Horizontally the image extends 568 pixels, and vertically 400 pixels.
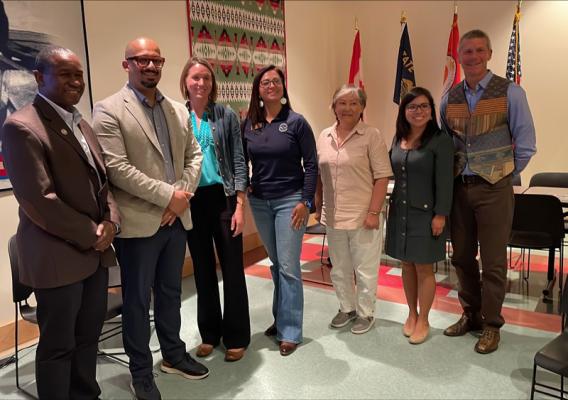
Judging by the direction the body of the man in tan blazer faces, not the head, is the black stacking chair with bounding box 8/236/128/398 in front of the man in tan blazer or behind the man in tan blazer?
behind

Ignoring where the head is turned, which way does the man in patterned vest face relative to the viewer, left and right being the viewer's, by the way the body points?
facing the viewer and to the left of the viewer

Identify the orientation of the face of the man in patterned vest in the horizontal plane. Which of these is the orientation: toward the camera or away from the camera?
toward the camera

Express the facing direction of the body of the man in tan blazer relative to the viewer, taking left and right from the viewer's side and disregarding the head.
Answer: facing the viewer and to the right of the viewer

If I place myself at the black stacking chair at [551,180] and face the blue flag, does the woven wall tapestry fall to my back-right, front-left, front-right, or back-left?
front-left

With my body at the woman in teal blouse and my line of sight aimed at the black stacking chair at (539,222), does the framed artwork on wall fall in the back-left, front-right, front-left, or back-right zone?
back-left

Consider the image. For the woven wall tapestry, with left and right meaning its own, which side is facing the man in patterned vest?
front

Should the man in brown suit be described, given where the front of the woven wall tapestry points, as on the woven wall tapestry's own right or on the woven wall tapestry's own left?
on the woven wall tapestry's own right

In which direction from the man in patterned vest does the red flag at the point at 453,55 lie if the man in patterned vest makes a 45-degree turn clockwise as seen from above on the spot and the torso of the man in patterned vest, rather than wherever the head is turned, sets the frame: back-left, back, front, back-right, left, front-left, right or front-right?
right

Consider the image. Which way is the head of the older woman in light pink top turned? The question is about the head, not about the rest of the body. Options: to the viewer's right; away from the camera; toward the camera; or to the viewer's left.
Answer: toward the camera

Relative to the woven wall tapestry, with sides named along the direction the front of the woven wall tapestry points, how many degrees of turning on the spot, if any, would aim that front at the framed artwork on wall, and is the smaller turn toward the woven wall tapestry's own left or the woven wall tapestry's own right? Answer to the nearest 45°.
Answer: approximately 90° to the woven wall tapestry's own right

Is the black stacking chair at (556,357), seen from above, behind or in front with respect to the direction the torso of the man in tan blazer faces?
in front

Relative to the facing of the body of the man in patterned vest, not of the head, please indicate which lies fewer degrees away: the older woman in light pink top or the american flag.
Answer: the older woman in light pink top

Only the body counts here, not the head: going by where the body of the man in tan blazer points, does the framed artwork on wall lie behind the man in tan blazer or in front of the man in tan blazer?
behind
